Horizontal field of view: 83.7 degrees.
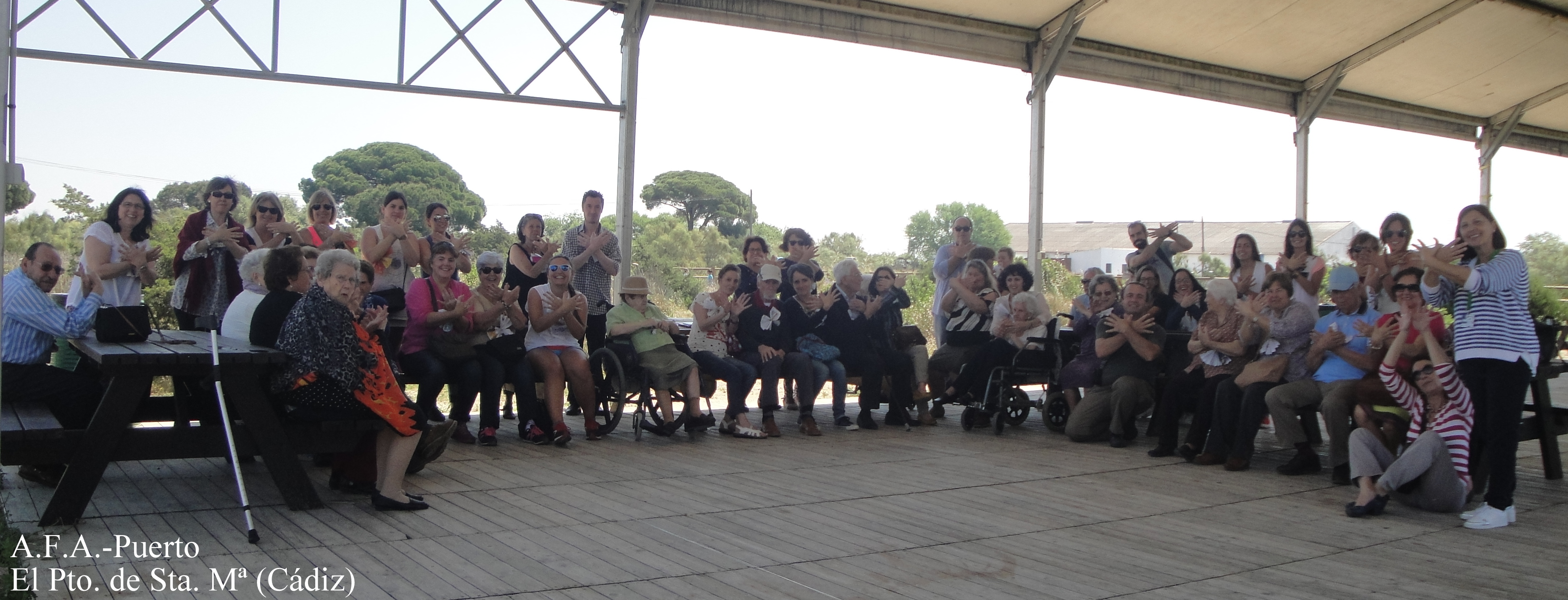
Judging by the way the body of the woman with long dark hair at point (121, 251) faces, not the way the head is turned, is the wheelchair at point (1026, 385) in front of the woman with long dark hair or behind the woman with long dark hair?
in front

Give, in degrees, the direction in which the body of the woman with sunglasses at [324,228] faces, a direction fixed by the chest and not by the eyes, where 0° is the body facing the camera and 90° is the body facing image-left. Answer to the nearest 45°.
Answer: approximately 0°

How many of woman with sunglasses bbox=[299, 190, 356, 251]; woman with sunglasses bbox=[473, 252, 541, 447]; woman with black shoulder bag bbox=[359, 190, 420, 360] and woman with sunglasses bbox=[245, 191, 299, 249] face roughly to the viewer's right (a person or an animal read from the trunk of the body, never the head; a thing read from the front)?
0

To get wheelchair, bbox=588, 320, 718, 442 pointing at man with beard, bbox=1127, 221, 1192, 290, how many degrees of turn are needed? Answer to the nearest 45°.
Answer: approximately 45° to its left

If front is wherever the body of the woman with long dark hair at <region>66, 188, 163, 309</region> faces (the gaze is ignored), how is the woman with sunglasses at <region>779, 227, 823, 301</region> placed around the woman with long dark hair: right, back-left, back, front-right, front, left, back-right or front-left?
front-left

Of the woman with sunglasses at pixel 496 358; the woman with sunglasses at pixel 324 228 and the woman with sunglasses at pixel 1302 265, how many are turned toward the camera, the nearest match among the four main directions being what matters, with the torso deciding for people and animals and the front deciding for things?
3

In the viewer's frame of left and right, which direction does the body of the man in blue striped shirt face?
facing to the right of the viewer

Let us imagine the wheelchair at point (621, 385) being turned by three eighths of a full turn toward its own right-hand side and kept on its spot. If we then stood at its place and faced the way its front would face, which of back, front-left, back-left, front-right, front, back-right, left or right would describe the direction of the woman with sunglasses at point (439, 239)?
front

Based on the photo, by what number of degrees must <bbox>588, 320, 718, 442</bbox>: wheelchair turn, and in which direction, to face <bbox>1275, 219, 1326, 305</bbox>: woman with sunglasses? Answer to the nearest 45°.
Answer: approximately 45° to its left

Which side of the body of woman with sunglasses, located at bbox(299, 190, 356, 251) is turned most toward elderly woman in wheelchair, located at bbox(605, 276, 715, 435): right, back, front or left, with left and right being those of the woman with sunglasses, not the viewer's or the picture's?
left

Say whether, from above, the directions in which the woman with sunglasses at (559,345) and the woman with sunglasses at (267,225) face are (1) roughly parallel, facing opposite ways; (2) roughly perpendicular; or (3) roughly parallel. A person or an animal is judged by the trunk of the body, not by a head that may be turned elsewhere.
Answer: roughly parallel

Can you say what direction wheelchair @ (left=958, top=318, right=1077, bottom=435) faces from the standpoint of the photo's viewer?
facing the viewer and to the left of the viewer

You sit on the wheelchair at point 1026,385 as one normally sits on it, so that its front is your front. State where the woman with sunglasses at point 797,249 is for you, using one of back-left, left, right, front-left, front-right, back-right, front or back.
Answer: front-right
